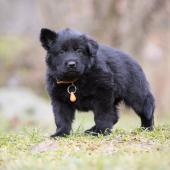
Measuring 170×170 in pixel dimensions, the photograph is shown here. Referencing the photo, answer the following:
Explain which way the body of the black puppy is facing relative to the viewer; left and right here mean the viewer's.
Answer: facing the viewer and to the left of the viewer
